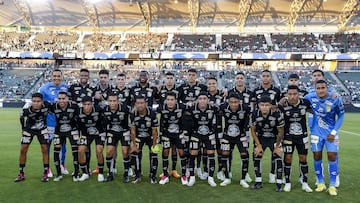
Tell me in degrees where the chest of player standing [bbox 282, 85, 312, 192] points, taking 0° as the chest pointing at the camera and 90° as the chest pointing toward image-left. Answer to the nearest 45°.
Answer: approximately 0°

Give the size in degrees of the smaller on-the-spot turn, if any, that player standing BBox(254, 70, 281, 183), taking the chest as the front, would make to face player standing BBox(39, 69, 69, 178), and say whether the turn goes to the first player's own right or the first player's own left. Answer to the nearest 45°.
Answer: approximately 90° to the first player's own right

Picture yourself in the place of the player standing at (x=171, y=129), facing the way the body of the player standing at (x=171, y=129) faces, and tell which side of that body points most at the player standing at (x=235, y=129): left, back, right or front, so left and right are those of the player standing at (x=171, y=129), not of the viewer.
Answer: left

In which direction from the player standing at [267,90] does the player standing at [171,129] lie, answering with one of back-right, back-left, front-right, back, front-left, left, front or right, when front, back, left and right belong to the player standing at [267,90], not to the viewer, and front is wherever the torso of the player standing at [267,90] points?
front-right

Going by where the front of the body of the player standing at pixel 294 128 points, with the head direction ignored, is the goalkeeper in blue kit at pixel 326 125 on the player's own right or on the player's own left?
on the player's own left

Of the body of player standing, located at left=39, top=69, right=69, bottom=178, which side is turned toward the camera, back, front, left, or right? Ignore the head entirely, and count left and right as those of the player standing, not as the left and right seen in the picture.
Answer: front

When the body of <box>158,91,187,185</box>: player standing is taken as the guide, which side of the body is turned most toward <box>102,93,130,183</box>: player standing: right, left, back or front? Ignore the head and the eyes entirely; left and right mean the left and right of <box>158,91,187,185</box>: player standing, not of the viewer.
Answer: right

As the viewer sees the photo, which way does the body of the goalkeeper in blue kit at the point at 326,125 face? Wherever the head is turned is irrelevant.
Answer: toward the camera

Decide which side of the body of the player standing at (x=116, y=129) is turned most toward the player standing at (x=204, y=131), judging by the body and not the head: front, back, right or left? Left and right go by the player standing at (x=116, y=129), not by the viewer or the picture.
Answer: left

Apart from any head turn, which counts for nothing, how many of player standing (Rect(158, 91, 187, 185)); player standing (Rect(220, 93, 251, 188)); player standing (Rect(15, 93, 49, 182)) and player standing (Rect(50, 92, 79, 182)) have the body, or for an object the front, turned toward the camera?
4

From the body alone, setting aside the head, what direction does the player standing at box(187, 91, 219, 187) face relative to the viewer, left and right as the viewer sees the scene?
facing the viewer

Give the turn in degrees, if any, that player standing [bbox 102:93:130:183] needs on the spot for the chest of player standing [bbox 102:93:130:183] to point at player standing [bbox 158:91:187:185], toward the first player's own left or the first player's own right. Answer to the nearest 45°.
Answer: approximately 90° to the first player's own left

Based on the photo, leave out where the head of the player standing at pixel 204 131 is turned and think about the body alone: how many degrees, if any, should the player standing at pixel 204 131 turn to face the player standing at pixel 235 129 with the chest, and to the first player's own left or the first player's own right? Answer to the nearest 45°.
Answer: approximately 90° to the first player's own left
